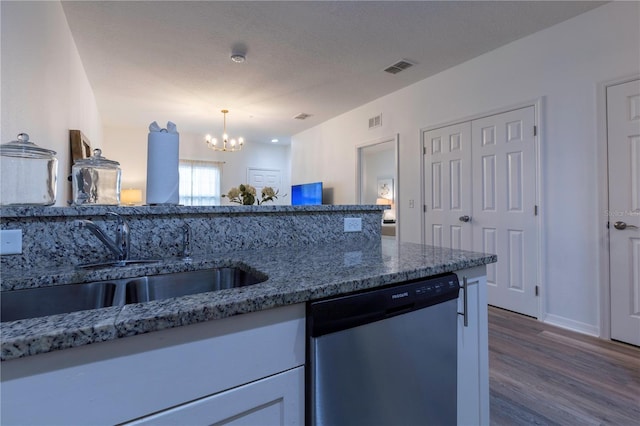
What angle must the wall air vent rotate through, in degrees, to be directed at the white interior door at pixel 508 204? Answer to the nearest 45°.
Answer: approximately 90° to its left

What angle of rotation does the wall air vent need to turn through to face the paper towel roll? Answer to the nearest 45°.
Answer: approximately 45° to its left

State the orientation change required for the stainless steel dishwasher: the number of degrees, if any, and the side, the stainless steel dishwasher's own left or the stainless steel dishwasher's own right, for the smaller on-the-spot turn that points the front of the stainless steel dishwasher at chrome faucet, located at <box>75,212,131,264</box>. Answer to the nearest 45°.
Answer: approximately 135° to the stainless steel dishwasher's own right

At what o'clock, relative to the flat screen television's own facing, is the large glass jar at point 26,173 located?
The large glass jar is roughly at 11 o'clock from the flat screen television.

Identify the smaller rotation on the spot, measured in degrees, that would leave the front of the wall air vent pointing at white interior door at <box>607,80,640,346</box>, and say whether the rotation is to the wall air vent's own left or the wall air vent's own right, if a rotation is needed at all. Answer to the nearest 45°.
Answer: approximately 90° to the wall air vent's own left

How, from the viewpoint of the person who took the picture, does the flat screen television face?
facing the viewer and to the left of the viewer

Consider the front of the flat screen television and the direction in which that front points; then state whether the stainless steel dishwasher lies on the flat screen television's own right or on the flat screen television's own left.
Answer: on the flat screen television's own left

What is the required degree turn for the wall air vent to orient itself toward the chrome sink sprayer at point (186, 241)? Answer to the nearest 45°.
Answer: approximately 45° to its left

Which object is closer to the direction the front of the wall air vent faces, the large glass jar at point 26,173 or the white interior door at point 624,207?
the large glass jar

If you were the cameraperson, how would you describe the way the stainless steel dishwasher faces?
facing the viewer and to the right of the viewer

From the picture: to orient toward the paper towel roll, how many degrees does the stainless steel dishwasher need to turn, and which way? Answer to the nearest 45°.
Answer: approximately 135° to its right
